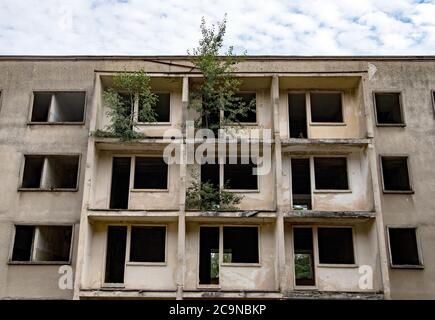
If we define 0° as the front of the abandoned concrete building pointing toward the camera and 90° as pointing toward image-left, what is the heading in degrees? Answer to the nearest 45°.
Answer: approximately 0°
